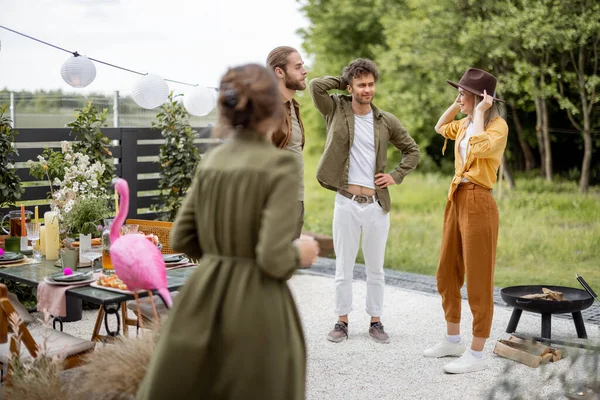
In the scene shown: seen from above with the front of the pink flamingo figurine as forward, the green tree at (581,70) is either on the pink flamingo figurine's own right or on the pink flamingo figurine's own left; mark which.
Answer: on the pink flamingo figurine's own right

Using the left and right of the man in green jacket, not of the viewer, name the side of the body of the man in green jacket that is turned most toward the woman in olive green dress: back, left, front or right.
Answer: front

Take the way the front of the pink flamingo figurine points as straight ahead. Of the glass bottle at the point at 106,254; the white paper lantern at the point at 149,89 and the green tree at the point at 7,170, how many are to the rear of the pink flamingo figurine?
0

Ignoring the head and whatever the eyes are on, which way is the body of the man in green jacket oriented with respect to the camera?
toward the camera

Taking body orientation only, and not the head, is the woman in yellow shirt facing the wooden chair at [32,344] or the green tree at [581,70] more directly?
the wooden chair

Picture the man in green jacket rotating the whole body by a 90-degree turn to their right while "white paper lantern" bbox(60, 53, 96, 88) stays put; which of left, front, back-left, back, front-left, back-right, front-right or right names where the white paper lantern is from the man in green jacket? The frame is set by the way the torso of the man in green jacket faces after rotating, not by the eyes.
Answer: front

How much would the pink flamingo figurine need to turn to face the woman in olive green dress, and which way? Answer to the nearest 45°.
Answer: approximately 135° to its left

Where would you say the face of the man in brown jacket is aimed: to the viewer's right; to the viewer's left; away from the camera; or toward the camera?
to the viewer's right

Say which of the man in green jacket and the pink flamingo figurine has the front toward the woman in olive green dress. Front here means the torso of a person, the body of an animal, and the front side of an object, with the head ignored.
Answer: the man in green jacket

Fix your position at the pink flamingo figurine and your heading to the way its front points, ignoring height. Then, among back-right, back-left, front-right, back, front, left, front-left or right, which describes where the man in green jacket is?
right

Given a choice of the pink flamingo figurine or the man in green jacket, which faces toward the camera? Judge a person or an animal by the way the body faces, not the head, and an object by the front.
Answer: the man in green jacket

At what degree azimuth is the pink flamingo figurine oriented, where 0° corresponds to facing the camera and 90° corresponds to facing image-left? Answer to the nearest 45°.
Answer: approximately 135°

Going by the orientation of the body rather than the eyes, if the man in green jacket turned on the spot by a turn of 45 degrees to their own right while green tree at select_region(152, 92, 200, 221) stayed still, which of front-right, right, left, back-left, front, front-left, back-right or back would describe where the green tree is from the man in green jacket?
right

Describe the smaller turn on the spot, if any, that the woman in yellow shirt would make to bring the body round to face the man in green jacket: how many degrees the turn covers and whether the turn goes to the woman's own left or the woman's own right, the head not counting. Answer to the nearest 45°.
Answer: approximately 90° to the woman's own right

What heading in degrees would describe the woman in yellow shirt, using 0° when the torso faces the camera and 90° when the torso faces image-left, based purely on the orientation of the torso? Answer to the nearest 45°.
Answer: approximately 45°

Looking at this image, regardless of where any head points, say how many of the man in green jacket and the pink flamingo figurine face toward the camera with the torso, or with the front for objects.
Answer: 1

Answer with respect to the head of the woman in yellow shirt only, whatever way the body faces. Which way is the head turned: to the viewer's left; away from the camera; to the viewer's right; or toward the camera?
to the viewer's left

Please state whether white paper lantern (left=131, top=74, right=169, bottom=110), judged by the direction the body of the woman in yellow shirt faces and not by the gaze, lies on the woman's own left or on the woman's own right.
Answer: on the woman's own right
